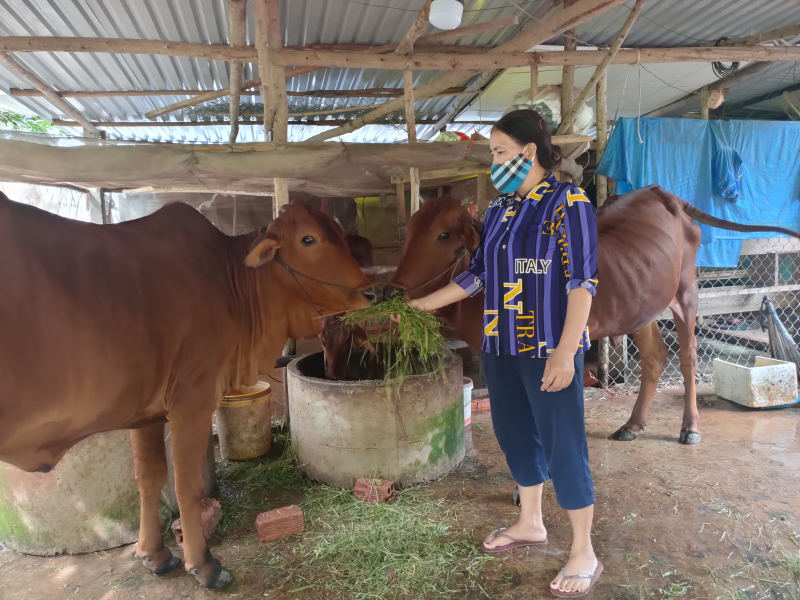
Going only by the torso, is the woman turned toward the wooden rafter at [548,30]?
no

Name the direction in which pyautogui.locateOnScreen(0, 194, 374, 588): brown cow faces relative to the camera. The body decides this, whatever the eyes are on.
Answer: to the viewer's right

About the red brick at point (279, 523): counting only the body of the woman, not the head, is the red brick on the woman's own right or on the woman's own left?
on the woman's own right

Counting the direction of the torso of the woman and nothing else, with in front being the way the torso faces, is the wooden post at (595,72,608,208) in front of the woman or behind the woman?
behind

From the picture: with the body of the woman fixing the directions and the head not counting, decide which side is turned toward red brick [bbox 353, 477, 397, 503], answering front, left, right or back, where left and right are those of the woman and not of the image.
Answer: right

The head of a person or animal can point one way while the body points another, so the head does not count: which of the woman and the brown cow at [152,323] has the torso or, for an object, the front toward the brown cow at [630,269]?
the brown cow at [152,323]

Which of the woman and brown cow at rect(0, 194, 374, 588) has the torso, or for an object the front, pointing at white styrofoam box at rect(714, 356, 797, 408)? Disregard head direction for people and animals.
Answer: the brown cow

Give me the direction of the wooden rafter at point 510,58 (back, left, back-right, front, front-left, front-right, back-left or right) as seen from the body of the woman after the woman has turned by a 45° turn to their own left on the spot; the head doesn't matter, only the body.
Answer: back

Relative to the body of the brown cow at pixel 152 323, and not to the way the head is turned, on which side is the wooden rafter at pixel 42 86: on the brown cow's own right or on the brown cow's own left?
on the brown cow's own left

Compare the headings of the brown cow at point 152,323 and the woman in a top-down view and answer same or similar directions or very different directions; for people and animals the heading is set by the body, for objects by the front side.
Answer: very different directions

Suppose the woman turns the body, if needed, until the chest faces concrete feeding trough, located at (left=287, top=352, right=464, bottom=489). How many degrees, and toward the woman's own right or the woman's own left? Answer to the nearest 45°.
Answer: approximately 90° to the woman's own right

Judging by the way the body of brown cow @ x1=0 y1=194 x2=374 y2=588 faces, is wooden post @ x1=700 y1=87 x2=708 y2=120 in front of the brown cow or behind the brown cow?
in front

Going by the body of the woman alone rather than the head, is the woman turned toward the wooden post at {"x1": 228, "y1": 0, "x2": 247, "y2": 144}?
no

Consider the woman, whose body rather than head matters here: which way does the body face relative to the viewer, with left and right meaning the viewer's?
facing the viewer and to the left of the viewer

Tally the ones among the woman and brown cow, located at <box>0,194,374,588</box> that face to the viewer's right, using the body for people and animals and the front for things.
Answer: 1

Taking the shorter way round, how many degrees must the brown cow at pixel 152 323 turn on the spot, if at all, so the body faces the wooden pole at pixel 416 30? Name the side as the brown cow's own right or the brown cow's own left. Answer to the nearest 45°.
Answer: approximately 45° to the brown cow's own left
